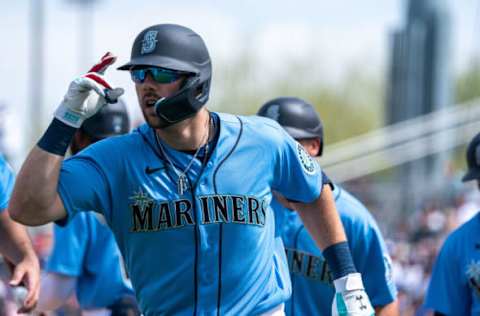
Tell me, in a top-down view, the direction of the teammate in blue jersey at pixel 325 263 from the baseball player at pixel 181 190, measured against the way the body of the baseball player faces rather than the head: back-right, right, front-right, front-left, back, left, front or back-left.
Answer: back-left

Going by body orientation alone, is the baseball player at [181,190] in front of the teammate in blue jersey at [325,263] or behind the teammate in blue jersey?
in front

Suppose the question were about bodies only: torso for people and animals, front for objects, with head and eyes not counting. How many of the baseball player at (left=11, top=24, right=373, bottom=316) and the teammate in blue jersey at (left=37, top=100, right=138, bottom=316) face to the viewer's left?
0

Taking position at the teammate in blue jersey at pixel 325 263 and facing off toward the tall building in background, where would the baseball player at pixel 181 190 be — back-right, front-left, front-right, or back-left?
back-left

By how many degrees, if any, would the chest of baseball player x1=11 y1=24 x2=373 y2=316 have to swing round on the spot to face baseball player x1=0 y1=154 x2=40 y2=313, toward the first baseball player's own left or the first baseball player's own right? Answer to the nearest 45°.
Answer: approximately 135° to the first baseball player's own right

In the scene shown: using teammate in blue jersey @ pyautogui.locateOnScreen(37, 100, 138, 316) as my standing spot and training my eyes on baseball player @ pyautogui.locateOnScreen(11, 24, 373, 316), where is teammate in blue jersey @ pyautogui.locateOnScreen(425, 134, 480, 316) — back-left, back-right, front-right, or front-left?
front-left

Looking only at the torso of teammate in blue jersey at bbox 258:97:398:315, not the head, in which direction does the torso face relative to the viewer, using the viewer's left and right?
facing the viewer and to the left of the viewer

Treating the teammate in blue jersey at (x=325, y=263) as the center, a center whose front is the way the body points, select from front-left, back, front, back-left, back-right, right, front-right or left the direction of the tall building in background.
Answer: back-right

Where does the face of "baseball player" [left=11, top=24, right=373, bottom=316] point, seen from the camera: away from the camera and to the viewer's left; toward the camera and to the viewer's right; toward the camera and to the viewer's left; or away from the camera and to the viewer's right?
toward the camera and to the viewer's left

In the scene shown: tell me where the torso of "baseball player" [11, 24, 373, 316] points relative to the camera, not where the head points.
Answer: toward the camera
